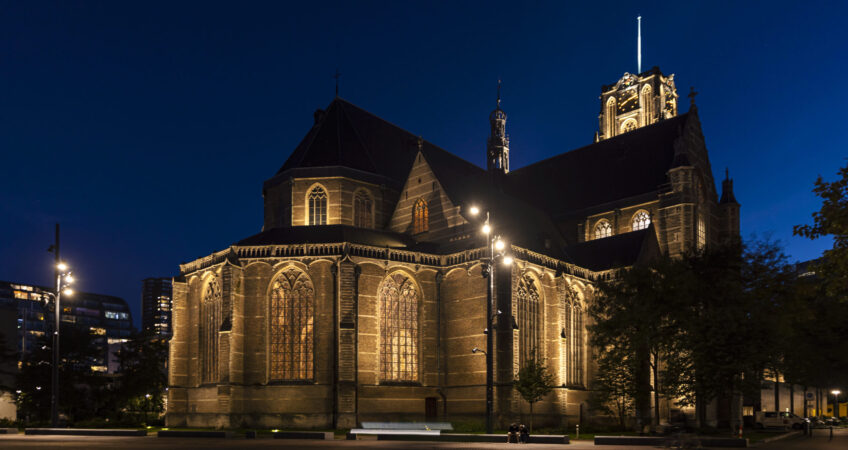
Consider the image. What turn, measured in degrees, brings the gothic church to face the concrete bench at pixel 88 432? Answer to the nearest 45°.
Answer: approximately 180°

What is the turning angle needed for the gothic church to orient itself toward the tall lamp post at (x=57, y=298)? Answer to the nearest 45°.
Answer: approximately 180°

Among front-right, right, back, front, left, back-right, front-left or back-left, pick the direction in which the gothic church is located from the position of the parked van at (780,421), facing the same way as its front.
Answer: back-right

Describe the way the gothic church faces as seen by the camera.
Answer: facing away from the viewer and to the right of the viewer
